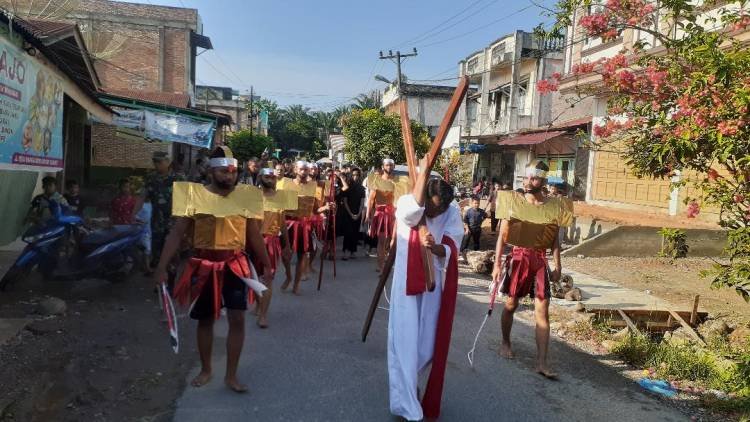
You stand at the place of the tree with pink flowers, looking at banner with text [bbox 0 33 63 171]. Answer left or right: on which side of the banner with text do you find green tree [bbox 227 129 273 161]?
right

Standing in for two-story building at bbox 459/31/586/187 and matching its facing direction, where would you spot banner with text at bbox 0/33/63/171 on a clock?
The banner with text is roughly at 11 o'clock from the two-story building.

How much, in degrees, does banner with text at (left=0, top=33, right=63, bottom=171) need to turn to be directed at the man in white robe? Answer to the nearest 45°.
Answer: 0° — it already faces them

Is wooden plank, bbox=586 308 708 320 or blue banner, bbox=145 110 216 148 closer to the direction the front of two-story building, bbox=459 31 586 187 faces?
the blue banner

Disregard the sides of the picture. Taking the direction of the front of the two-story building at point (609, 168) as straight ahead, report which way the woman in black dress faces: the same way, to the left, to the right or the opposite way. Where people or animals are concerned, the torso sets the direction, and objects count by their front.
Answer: to the left

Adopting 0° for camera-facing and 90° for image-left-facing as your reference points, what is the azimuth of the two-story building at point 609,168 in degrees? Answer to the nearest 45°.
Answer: approximately 45°
